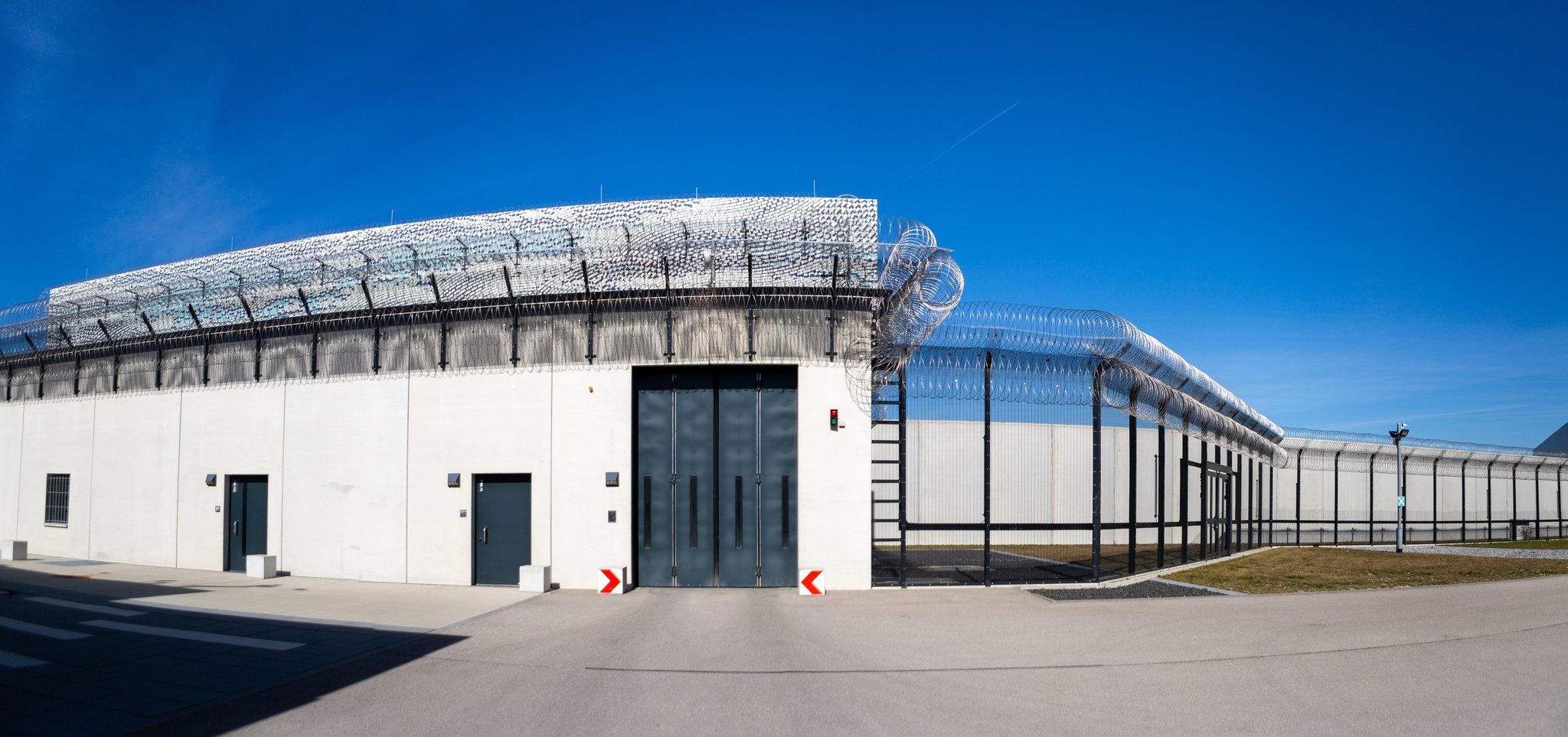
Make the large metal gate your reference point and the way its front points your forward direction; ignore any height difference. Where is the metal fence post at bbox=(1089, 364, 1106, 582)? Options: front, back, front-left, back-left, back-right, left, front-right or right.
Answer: left

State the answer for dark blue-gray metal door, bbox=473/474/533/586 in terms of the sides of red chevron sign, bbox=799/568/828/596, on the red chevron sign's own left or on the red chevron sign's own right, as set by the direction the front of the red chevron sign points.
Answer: on the red chevron sign's own right

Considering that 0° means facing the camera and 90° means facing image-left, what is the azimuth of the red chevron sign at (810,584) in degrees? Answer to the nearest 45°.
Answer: approximately 0°

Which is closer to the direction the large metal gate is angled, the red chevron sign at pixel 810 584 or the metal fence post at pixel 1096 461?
the red chevron sign

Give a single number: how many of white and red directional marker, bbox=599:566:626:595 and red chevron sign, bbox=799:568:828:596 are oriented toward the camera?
2
